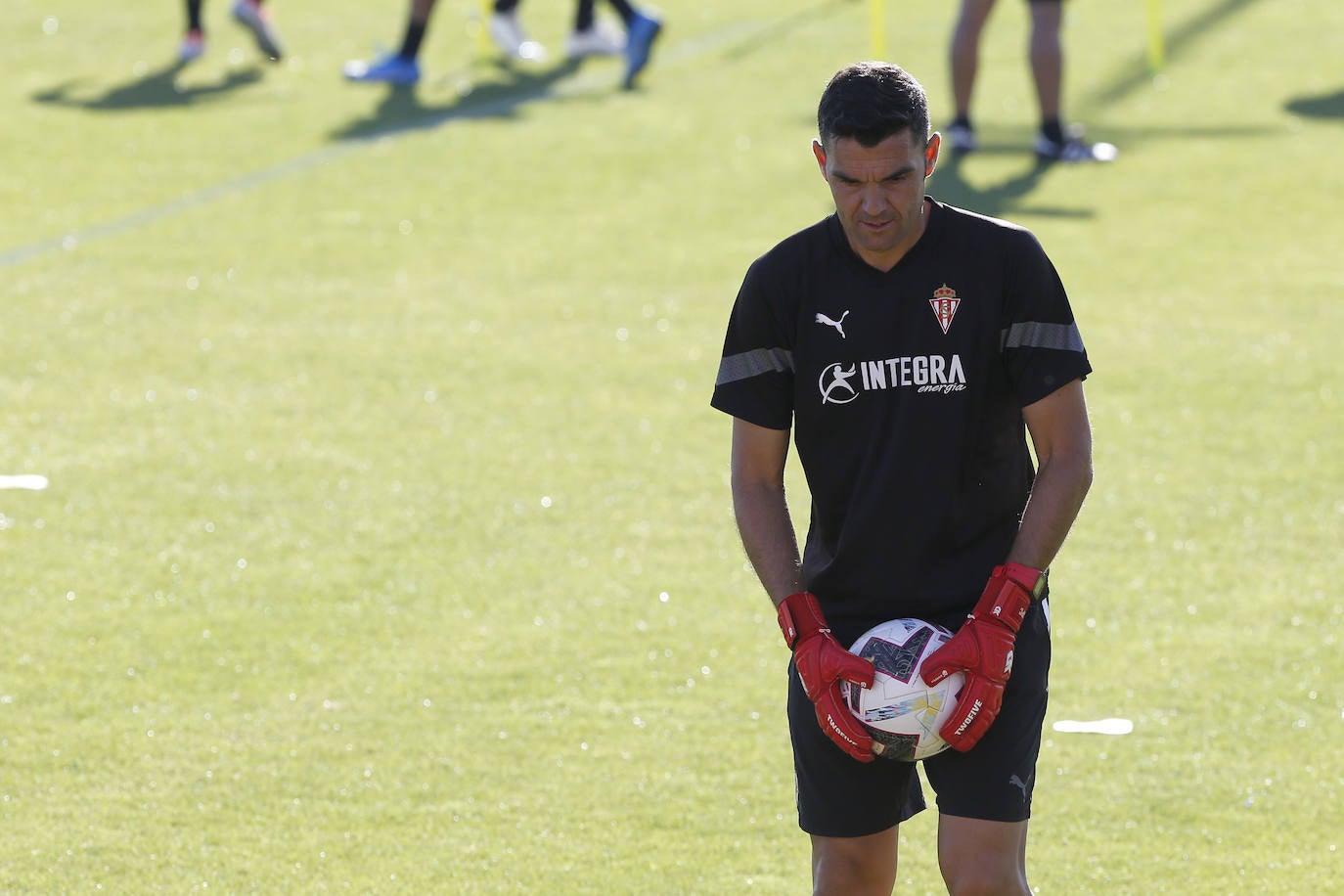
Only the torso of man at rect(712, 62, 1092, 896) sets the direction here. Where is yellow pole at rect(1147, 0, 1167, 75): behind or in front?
behind

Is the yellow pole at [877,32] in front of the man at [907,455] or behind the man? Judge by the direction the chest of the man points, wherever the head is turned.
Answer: behind

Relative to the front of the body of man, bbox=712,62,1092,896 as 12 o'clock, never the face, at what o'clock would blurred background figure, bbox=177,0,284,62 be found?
The blurred background figure is roughly at 5 o'clock from the man.

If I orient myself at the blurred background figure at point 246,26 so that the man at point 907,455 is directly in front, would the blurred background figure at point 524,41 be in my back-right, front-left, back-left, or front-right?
front-left

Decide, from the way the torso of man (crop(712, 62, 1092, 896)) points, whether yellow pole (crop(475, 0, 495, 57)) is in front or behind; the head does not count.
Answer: behind

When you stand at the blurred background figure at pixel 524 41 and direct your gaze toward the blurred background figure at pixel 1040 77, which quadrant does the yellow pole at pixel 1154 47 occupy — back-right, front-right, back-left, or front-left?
front-left

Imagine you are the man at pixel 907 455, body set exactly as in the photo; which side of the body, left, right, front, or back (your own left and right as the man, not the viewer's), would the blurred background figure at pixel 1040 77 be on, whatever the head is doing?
back

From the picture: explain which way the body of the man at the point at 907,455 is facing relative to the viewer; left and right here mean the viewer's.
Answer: facing the viewer
